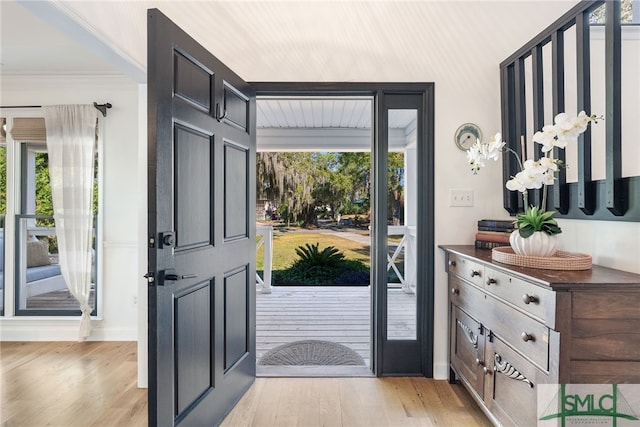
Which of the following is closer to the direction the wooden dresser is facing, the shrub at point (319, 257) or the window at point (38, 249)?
the window

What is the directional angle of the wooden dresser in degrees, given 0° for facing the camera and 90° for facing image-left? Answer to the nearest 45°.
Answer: approximately 45°

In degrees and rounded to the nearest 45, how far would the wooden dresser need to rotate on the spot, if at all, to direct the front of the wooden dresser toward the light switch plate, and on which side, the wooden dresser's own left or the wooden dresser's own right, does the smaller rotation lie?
approximately 90° to the wooden dresser's own right

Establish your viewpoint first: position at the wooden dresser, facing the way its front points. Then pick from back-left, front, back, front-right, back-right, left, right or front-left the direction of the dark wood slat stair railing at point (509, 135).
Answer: back-right

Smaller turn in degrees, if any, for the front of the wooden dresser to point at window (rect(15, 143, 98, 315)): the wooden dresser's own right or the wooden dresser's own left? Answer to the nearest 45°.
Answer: approximately 45° to the wooden dresser's own right

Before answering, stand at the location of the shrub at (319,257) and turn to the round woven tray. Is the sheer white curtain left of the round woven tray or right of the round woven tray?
right
